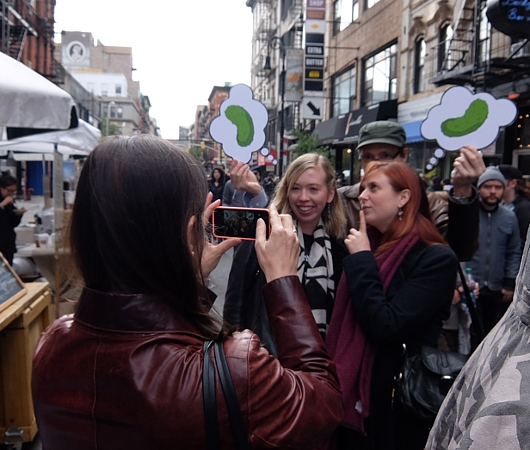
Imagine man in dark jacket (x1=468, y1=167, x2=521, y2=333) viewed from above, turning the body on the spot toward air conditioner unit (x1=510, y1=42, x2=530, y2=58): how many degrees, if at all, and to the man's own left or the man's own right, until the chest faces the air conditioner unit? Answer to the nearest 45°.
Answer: approximately 180°

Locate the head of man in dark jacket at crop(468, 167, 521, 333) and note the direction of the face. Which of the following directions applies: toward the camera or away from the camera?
toward the camera

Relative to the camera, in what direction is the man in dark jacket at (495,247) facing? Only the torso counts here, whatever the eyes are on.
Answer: toward the camera

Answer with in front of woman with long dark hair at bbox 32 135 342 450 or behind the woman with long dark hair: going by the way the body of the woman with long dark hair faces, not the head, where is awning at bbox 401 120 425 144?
in front

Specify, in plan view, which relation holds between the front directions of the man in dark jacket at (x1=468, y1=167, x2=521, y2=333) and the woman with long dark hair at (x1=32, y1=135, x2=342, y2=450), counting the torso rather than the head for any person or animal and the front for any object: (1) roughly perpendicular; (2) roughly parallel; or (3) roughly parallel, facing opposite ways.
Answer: roughly parallel, facing opposite ways

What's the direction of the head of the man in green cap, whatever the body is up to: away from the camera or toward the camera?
toward the camera

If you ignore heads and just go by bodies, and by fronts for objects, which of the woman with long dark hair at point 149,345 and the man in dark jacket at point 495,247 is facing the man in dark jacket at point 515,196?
the woman with long dark hair

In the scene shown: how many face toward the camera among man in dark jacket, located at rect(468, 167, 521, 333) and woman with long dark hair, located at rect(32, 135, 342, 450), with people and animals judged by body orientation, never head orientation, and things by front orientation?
1

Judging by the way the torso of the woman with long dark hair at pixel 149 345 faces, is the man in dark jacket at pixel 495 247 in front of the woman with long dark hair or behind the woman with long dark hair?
in front

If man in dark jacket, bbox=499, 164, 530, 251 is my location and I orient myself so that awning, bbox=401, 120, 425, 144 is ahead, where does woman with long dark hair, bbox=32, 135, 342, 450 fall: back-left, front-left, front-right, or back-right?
back-left

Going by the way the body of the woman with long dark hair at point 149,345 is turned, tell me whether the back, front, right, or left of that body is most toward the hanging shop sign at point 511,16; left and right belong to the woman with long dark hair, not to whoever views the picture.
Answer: front

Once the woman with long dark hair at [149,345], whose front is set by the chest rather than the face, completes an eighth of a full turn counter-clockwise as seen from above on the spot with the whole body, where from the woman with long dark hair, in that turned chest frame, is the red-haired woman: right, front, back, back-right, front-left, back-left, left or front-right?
front-right

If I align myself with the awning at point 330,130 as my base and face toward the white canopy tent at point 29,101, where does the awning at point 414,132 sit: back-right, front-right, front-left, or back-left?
front-left

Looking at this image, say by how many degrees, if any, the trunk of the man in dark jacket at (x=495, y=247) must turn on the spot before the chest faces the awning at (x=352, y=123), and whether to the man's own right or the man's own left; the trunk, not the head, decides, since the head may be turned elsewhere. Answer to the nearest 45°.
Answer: approximately 180°

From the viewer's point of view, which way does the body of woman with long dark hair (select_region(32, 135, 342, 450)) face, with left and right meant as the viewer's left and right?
facing away from the viewer and to the right of the viewer

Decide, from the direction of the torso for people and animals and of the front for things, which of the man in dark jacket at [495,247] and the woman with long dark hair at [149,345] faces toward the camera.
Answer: the man in dark jacket
